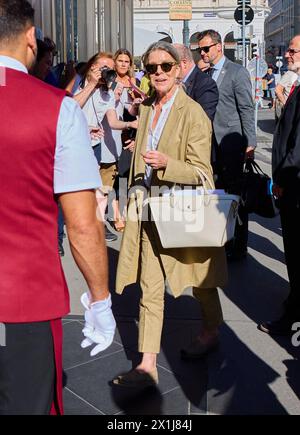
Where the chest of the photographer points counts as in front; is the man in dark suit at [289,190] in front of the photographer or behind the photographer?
in front

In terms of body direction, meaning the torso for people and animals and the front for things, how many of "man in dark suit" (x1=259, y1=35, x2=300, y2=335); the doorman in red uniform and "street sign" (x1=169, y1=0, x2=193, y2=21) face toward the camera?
1

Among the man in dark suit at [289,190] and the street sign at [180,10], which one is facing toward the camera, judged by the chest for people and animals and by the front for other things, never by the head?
the street sign

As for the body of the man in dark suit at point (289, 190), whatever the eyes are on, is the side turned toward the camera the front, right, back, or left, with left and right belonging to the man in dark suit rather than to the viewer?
left

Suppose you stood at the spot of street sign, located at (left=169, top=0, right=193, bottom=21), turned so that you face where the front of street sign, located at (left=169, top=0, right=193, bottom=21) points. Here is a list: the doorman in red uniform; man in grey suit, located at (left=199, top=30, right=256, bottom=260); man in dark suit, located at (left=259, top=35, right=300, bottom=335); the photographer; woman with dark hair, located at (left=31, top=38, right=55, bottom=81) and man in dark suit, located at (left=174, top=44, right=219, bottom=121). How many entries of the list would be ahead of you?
6

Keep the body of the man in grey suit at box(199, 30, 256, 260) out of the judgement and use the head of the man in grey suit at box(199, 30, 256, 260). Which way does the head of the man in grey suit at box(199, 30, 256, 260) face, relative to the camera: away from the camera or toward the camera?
toward the camera

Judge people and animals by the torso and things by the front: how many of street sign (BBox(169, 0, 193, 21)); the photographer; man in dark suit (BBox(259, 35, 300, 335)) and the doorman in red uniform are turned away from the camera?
1

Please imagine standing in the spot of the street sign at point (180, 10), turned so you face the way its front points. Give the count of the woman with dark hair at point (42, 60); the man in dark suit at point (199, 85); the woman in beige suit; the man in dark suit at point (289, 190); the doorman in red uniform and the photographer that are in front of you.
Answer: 6

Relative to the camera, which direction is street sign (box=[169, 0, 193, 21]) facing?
toward the camera

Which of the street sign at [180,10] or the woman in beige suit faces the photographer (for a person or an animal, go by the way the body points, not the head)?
the street sign

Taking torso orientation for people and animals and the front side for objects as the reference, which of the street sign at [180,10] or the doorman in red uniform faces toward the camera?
the street sign

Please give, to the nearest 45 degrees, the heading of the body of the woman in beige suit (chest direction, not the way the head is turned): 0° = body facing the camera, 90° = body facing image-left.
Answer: approximately 45°

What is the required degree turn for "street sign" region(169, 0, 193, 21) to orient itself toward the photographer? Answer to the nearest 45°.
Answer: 0° — it already faces them

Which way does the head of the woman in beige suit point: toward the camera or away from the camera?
toward the camera

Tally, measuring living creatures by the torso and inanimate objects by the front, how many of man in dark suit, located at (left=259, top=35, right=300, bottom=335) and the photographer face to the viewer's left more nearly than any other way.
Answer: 1

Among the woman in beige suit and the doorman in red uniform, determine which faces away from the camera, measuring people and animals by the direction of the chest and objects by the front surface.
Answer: the doorman in red uniform
